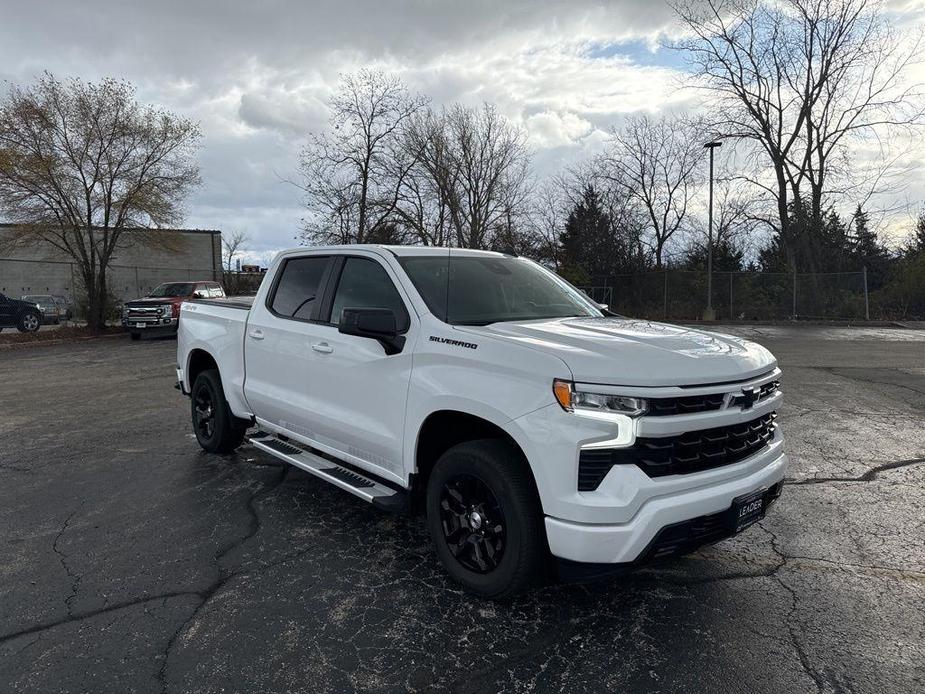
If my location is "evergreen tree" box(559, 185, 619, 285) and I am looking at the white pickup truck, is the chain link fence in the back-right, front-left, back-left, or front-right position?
front-left

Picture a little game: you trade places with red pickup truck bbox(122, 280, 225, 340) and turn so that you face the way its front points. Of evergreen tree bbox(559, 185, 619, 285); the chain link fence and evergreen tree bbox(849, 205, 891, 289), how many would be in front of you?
0

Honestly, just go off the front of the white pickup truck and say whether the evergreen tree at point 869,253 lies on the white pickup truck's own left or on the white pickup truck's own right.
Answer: on the white pickup truck's own left

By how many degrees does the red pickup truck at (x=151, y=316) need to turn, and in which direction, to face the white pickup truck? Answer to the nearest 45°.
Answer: approximately 45° to its left

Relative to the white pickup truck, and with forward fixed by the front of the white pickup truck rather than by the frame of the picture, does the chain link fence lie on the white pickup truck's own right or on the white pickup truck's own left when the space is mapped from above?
on the white pickup truck's own left

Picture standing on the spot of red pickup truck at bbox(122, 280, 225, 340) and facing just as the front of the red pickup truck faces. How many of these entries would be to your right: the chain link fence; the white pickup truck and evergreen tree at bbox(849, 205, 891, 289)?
0

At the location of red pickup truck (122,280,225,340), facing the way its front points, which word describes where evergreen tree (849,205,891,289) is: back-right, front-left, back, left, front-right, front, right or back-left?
back-left

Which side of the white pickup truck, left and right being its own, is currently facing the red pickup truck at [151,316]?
back

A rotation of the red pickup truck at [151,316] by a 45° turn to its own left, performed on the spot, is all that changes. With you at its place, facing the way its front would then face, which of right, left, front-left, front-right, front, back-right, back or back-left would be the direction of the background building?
back

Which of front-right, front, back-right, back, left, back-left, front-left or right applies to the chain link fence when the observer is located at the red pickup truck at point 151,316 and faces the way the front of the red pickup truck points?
back-left

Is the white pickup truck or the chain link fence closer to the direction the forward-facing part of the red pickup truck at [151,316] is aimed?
the white pickup truck

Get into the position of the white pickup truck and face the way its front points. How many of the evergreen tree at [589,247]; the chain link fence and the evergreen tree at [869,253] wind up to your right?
0

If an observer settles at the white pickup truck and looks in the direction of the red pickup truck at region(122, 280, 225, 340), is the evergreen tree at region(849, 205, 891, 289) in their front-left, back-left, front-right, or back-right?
front-right

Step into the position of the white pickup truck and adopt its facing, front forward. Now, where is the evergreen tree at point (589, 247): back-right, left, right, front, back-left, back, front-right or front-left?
back-left

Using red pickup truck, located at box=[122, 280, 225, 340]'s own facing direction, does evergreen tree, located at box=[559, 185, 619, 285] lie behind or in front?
behind

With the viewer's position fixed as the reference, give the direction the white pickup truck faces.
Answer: facing the viewer and to the right of the viewer

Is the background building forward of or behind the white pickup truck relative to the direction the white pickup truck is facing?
behind

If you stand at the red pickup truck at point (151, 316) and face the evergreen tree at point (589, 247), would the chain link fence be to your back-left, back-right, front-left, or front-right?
front-right
